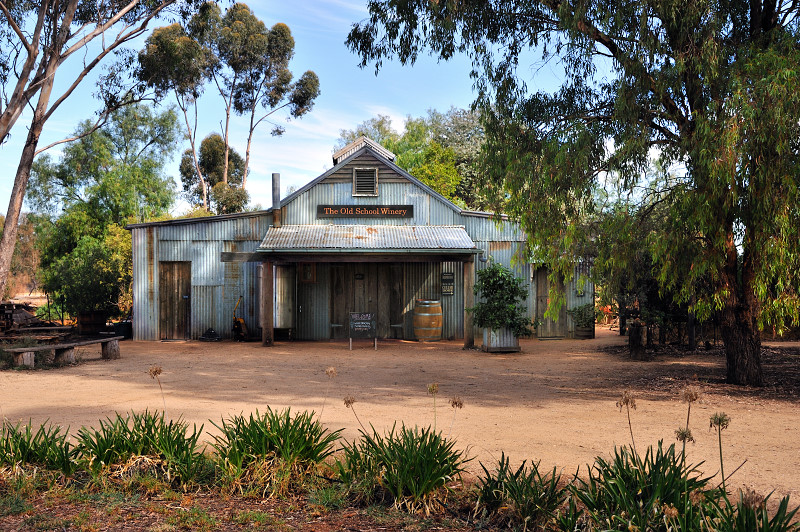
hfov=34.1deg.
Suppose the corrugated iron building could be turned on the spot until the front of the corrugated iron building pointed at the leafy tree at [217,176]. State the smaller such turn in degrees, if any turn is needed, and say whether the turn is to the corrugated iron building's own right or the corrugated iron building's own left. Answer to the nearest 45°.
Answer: approximately 180°

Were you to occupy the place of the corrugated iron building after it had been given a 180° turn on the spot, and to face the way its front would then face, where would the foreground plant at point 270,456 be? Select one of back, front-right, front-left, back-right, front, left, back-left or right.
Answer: back

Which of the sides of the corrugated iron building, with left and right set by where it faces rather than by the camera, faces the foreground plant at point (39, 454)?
front

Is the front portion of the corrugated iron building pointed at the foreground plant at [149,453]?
yes

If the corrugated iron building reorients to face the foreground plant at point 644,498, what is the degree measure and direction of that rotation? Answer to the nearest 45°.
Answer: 0° — it already faces it

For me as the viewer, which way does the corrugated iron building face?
facing the viewer

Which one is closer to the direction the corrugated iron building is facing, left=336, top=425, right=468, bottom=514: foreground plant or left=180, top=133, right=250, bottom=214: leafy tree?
the foreground plant

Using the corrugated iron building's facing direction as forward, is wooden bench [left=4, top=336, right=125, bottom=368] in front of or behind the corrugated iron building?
in front

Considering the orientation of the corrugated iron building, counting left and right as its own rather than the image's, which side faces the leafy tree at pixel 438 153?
back

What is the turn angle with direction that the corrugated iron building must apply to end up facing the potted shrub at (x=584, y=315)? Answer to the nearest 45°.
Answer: approximately 90° to its left

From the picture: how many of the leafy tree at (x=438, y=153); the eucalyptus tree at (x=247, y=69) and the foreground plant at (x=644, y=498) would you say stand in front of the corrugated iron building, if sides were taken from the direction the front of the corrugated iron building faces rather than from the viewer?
1

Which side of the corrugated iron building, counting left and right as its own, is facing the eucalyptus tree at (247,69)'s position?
back

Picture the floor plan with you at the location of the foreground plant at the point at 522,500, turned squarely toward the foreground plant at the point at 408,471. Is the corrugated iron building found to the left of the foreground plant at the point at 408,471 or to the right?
right

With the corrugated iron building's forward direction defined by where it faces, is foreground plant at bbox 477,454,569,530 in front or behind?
in front
